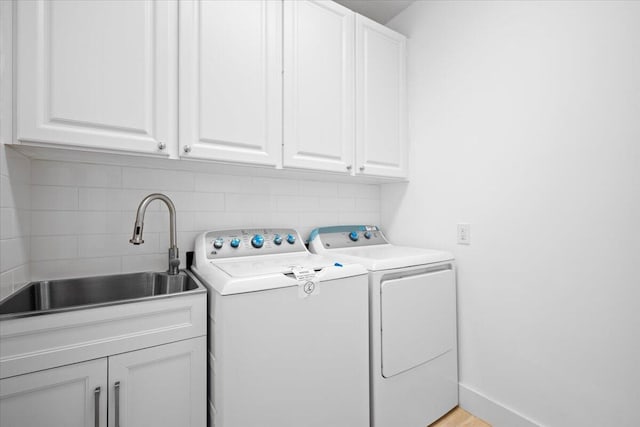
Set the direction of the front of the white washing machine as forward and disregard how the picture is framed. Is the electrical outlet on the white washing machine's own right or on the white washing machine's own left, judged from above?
on the white washing machine's own left

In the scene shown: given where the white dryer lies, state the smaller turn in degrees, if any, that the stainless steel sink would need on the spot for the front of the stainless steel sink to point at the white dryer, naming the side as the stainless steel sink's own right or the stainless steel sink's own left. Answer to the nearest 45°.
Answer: approximately 45° to the stainless steel sink's own left

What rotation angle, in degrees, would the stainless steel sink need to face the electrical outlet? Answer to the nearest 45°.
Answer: approximately 45° to its left

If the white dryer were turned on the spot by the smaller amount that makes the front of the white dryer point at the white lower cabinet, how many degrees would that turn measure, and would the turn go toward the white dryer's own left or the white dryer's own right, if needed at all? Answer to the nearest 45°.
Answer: approximately 90° to the white dryer's own right

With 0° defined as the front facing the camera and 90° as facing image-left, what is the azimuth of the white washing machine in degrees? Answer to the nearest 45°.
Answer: approximately 315°

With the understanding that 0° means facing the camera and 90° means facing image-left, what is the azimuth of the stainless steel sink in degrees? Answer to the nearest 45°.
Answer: approximately 0°

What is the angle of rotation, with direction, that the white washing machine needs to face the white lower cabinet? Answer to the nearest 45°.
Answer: approximately 135° to its right

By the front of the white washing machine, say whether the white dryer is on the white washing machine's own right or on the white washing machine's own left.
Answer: on the white washing machine's own left
